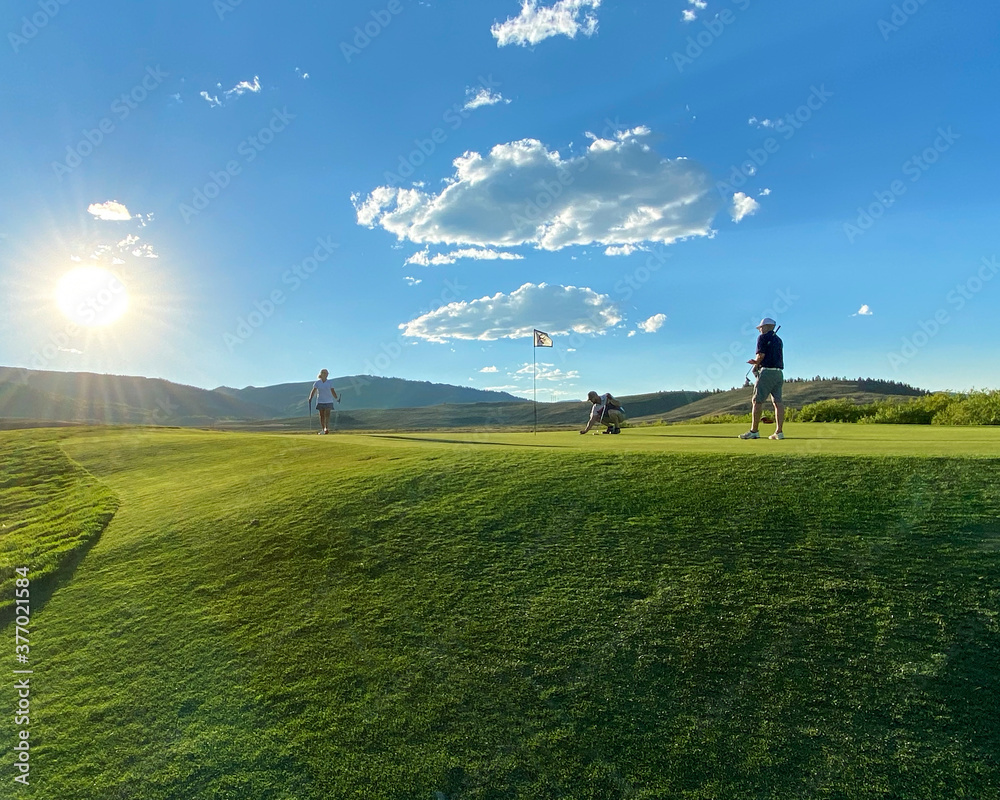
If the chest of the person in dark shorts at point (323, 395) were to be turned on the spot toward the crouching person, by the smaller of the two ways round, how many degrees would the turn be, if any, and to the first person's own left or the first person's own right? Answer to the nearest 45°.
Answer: approximately 45° to the first person's own left

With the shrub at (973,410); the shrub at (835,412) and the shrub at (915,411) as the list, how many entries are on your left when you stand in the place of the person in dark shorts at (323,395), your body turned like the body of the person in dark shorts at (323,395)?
3

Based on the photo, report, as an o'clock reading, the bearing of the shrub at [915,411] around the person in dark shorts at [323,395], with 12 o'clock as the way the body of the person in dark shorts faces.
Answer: The shrub is roughly at 9 o'clock from the person in dark shorts.

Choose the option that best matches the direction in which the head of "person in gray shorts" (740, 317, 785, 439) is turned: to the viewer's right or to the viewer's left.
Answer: to the viewer's left

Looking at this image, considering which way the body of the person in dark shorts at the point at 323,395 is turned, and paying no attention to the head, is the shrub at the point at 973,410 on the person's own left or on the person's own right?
on the person's own left

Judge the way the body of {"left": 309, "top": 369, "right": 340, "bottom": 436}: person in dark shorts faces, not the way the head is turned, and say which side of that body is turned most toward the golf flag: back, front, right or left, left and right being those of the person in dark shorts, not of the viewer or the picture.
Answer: left

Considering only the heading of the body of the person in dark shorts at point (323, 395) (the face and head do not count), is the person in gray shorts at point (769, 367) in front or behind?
in front

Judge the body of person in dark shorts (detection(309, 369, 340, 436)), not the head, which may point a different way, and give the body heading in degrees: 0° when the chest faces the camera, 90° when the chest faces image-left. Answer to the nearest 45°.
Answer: approximately 0°
